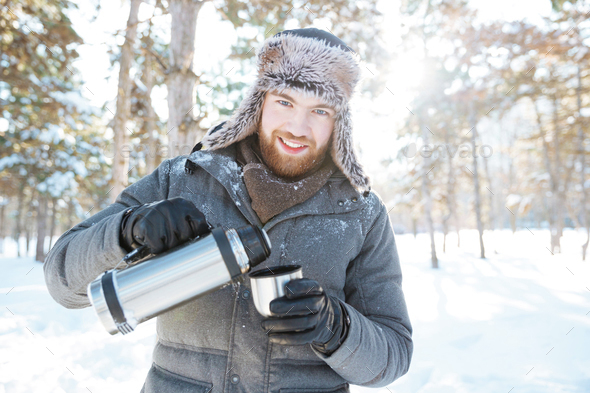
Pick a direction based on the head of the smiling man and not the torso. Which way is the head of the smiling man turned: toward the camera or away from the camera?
toward the camera

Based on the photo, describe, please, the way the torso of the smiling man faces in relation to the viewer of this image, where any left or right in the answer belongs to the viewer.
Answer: facing the viewer
